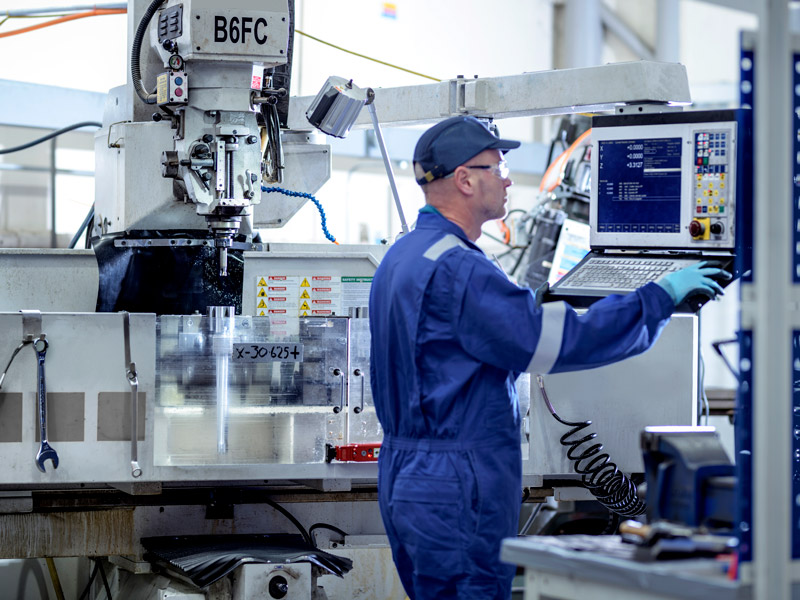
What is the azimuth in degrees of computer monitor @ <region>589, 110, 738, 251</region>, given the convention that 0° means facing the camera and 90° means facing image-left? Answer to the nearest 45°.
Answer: approximately 45°

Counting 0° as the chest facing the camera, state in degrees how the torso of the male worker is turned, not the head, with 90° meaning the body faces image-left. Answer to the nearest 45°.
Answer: approximately 225°

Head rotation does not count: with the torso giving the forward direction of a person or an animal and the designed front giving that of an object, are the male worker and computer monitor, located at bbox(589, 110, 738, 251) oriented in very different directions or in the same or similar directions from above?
very different directions

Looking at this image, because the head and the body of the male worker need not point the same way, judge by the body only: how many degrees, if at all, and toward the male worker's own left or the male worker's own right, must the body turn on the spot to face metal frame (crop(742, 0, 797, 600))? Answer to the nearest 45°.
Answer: approximately 90° to the male worker's own right

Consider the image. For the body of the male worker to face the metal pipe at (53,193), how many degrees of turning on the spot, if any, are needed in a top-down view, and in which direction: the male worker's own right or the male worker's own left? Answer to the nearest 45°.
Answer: approximately 90° to the male worker's own left
